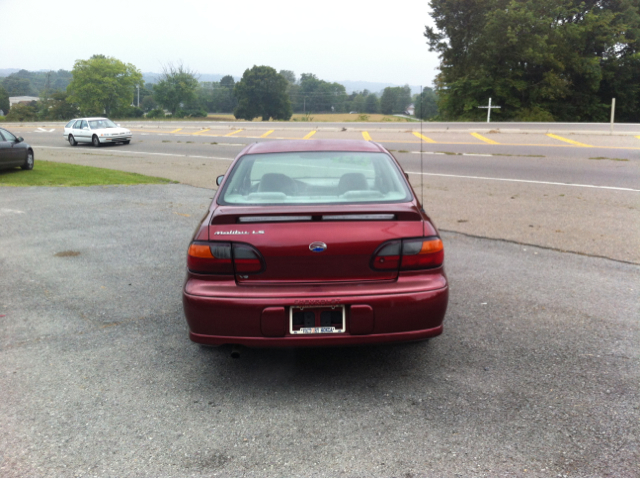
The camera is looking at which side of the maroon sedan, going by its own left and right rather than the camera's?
back

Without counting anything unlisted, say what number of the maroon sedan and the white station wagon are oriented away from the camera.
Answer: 1

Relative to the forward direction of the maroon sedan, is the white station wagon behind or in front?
in front

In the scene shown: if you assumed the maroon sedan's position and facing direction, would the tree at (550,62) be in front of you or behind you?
in front

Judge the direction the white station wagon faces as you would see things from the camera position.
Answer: facing the viewer and to the right of the viewer

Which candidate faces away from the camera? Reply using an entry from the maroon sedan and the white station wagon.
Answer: the maroon sedan

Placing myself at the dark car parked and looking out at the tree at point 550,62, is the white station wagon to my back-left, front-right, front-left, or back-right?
front-left

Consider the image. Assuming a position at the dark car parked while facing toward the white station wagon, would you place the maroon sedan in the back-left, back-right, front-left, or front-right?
back-right

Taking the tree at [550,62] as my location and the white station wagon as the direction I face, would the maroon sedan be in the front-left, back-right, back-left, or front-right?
front-left

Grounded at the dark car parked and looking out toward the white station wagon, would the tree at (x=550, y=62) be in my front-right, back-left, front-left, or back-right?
front-right

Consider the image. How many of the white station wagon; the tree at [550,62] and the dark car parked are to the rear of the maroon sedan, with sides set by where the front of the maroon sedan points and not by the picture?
0

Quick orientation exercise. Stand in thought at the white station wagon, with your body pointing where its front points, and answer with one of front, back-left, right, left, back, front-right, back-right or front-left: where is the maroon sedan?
front-right
